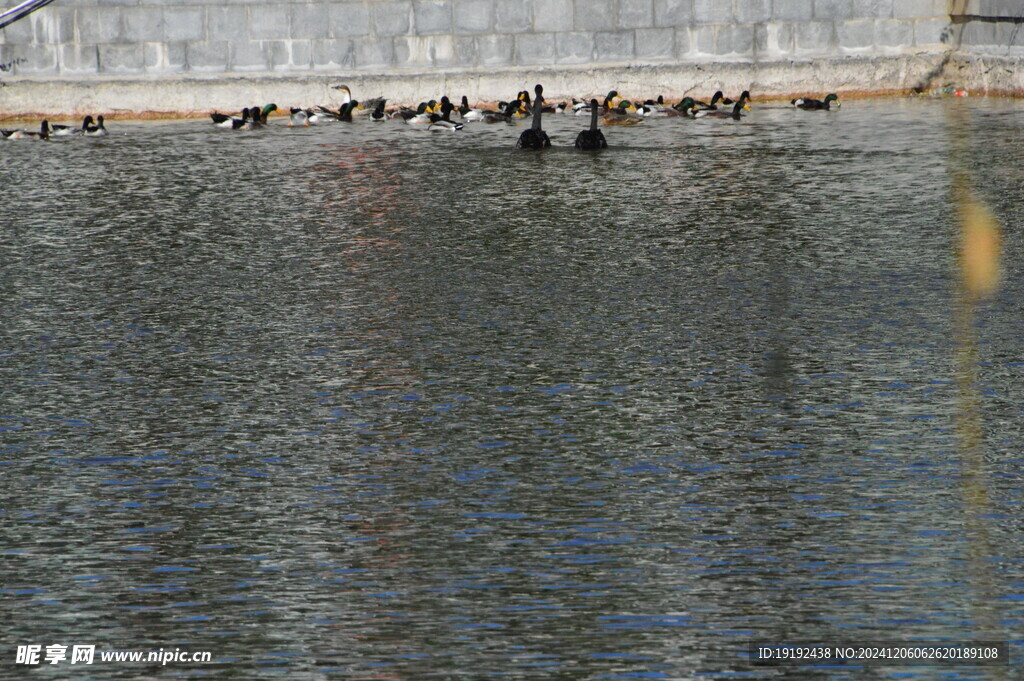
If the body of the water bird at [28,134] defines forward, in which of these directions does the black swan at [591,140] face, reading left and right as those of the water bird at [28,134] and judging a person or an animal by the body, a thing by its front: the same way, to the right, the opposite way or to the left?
to the left

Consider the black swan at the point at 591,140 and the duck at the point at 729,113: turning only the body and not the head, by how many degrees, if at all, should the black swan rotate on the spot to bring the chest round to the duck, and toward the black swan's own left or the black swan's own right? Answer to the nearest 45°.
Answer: approximately 45° to the black swan's own right

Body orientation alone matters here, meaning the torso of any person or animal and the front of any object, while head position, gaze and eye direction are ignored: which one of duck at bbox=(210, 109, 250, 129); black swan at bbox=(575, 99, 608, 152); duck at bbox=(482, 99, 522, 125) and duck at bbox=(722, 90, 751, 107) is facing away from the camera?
black swan at bbox=(575, 99, 608, 152)

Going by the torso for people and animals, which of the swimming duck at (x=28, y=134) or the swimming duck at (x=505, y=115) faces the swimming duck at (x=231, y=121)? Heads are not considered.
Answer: the swimming duck at (x=28, y=134)

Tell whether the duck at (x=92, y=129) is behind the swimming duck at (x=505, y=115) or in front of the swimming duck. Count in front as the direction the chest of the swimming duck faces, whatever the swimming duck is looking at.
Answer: behind

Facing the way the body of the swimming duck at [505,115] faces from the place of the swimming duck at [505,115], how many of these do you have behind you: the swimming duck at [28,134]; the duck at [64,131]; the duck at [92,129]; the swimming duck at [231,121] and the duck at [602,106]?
4

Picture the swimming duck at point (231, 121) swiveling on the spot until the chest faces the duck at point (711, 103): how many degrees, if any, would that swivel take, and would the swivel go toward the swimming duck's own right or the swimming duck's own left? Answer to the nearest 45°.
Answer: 0° — it already faces it

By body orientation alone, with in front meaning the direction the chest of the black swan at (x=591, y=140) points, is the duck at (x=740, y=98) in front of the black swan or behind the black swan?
in front

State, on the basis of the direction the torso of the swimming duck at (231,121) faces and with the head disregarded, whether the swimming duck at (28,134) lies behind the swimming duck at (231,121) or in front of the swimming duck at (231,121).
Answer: behind

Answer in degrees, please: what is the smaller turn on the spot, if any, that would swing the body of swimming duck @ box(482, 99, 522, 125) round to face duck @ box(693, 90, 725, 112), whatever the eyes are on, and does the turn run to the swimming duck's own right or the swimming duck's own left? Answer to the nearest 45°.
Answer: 0° — it already faces it

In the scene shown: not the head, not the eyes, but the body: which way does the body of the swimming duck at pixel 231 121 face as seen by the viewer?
to the viewer's right

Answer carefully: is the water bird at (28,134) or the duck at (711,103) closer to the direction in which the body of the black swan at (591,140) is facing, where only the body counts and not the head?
the duck

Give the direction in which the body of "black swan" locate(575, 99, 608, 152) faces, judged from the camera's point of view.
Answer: away from the camera
